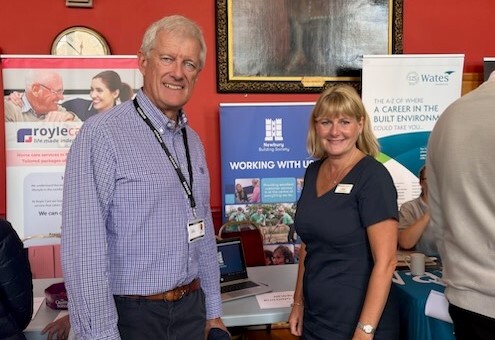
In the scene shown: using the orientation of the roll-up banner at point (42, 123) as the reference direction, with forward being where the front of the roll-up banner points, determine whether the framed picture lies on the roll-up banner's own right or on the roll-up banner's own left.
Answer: on the roll-up banner's own left

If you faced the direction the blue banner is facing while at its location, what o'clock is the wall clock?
The wall clock is roughly at 3 o'clock from the blue banner.

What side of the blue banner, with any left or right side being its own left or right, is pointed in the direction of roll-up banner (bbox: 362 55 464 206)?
left

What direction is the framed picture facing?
toward the camera

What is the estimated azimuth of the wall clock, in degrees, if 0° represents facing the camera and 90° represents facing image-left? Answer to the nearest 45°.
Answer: approximately 0°

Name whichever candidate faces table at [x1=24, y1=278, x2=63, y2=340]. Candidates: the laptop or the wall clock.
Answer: the wall clock

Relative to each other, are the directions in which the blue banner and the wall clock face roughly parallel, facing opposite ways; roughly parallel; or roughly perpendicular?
roughly parallel

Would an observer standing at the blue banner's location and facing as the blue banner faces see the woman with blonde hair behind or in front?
in front

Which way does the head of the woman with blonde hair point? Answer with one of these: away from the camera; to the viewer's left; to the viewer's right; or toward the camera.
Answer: toward the camera

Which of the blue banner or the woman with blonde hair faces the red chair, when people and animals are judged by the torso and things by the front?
the blue banner

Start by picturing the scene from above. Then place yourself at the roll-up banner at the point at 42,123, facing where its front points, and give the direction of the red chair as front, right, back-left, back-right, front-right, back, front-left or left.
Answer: front-left

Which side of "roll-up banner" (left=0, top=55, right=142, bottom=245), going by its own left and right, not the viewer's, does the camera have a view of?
front

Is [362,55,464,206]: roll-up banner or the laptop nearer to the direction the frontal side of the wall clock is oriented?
the laptop

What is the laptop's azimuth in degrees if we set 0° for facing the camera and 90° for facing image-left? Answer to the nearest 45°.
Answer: approximately 315°

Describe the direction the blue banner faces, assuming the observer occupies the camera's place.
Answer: facing the viewer

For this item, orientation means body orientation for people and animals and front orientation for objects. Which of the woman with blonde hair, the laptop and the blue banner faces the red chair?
the blue banner
